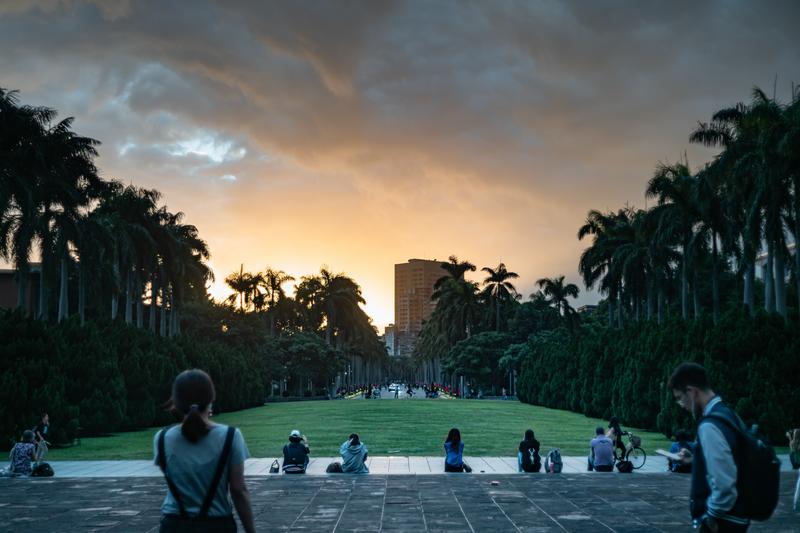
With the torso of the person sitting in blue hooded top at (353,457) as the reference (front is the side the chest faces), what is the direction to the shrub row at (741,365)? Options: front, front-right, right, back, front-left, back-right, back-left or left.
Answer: front-right

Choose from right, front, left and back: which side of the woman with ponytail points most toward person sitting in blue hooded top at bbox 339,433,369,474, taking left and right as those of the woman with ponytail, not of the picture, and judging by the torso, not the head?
front

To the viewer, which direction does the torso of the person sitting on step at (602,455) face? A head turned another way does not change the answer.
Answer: away from the camera

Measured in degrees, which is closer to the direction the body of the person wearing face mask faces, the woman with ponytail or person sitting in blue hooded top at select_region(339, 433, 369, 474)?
the woman with ponytail

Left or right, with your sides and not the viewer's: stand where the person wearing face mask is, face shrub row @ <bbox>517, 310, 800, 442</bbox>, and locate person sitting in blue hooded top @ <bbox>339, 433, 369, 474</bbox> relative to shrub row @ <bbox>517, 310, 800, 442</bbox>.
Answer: left

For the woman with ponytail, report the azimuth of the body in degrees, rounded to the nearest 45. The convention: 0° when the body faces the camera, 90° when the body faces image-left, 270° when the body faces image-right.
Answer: approximately 180°

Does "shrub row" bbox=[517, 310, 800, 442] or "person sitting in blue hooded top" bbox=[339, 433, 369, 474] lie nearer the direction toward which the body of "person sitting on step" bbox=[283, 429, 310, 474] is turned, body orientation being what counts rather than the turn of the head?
the shrub row

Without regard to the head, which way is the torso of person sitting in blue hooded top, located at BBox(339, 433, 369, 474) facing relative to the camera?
away from the camera

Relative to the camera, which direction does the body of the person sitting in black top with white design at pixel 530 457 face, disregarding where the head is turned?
away from the camera

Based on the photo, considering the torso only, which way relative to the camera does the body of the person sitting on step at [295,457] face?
away from the camera

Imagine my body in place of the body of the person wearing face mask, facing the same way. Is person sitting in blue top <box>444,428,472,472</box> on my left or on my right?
on my right

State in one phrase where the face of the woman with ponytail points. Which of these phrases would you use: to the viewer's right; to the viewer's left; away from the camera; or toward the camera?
away from the camera

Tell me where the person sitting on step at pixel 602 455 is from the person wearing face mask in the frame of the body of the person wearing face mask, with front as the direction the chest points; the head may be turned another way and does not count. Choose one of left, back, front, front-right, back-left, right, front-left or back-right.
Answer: right

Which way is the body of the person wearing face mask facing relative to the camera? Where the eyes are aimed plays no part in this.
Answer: to the viewer's left

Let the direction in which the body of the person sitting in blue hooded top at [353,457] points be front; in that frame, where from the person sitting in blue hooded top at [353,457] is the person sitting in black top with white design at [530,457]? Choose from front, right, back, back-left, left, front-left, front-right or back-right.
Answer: right

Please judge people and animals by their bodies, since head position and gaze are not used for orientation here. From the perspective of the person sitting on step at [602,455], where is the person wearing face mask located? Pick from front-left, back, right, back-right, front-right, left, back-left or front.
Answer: back
